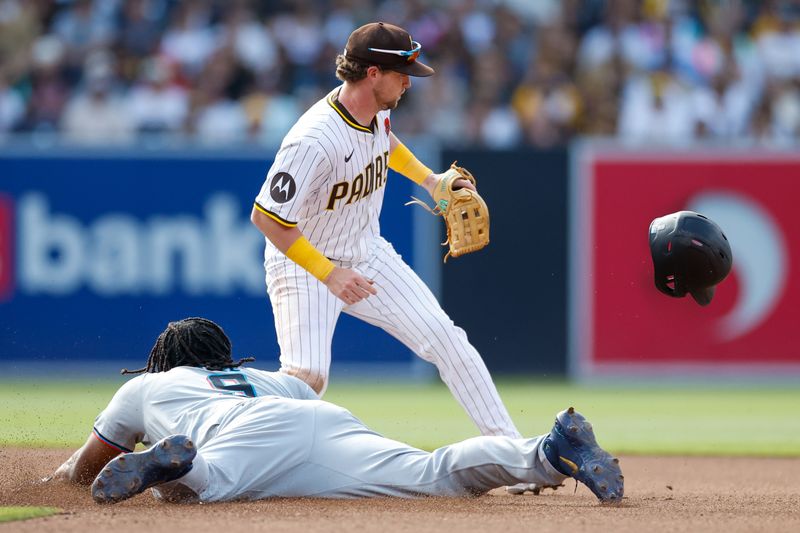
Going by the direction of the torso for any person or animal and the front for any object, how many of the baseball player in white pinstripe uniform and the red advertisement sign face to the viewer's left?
0

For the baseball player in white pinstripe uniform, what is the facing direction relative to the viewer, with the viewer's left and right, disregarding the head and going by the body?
facing the viewer and to the right of the viewer

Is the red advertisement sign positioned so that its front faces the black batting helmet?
yes

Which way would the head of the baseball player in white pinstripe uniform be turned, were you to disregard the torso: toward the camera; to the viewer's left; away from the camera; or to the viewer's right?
to the viewer's right

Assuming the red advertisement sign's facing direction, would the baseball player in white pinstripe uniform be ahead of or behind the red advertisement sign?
ahead

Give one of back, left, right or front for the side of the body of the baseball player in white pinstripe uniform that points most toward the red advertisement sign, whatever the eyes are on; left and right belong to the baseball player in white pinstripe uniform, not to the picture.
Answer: left

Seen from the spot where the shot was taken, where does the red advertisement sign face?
facing the viewer

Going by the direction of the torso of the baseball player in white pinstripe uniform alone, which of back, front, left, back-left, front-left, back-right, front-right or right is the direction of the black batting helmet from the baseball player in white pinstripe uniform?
front-left
